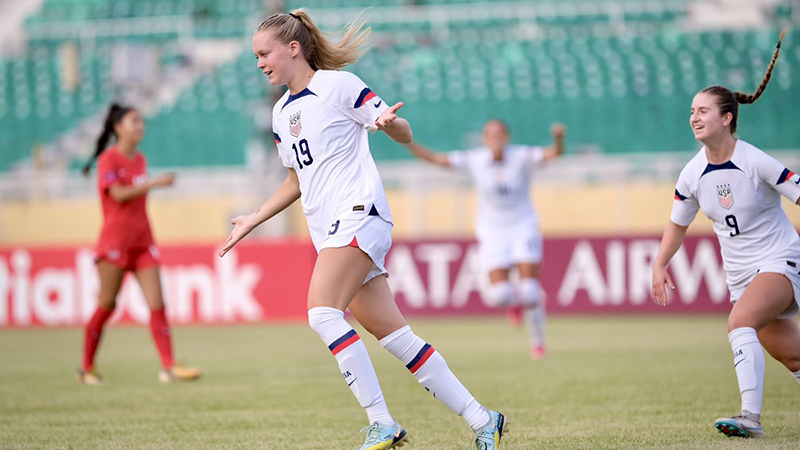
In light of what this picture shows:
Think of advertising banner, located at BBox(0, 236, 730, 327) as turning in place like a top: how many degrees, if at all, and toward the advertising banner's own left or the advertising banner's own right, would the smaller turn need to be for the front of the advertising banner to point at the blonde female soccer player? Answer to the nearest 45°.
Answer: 0° — it already faces them

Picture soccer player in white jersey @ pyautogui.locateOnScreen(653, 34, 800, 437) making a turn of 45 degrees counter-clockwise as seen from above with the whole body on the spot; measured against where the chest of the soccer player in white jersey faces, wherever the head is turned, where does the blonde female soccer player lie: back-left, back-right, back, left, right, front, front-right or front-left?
front-right

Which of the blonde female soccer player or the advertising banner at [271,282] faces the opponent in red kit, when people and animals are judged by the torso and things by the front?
the advertising banner

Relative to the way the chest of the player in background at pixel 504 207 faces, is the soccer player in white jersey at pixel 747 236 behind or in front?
in front

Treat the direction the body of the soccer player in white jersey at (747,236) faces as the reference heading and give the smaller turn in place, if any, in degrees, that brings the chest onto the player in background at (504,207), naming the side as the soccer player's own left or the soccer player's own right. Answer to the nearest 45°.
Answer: approximately 90° to the soccer player's own right

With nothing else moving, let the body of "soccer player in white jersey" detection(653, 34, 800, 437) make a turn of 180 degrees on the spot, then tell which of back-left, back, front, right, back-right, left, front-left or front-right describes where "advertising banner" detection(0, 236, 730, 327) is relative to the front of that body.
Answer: left

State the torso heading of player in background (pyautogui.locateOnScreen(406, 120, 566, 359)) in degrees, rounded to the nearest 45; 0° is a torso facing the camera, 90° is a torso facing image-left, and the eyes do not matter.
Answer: approximately 0°

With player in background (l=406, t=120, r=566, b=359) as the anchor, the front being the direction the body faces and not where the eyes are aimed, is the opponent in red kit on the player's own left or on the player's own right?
on the player's own right

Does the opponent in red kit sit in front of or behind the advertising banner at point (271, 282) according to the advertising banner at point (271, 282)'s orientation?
in front

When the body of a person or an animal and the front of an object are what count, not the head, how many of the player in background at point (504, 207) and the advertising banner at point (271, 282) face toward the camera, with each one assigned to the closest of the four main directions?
2

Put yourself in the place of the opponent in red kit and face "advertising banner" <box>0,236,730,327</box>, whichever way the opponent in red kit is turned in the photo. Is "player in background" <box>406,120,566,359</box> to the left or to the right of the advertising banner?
right

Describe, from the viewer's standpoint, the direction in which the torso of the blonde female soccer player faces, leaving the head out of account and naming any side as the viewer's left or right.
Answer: facing the viewer and to the left of the viewer
